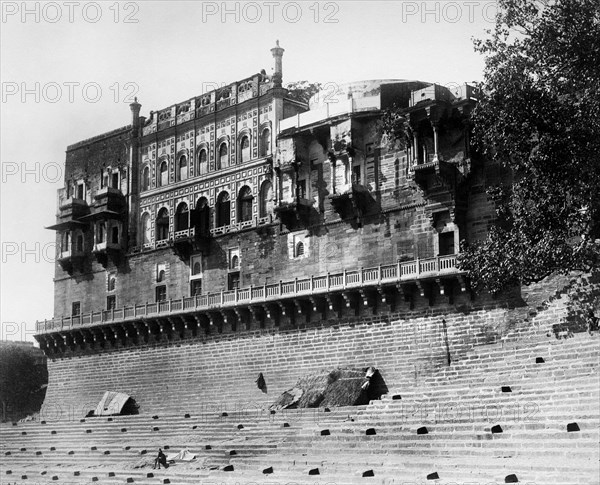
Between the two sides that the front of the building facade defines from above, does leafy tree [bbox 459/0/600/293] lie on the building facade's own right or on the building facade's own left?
on the building facade's own left

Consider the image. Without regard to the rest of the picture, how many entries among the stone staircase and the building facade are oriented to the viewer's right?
0

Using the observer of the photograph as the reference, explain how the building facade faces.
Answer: facing the viewer and to the left of the viewer

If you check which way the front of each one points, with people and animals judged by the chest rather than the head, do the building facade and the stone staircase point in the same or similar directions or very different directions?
same or similar directions

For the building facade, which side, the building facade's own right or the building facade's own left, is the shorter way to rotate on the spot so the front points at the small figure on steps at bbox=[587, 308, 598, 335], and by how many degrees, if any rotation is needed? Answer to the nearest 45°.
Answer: approximately 90° to the building facade's own left

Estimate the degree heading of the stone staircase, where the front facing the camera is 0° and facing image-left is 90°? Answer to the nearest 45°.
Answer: approximately 45°

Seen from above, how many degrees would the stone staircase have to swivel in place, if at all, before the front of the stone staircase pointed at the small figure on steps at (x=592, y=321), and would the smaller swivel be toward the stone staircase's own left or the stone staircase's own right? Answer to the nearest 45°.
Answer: approximately 135° to the stone staircase's own left

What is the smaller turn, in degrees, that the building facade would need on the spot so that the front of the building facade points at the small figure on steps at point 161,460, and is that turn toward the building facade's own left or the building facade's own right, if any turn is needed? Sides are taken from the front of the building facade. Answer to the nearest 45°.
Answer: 0° — it already faces it
